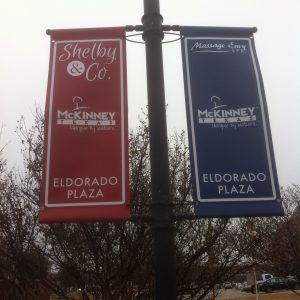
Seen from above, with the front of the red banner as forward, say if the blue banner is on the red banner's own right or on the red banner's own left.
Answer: on the red banner's own left

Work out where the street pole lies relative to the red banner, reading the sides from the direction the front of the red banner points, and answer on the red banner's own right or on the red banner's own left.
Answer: on the red banner's own left

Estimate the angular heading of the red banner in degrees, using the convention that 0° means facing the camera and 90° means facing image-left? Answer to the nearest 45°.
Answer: approximately 0°

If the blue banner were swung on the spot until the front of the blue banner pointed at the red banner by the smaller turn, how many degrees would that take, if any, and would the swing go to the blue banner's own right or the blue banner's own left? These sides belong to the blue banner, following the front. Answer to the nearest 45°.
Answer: approximately 90° to the blue banner's own right

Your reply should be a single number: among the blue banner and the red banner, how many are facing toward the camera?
2

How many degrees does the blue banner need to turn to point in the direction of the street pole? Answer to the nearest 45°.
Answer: approximately 90° to its right

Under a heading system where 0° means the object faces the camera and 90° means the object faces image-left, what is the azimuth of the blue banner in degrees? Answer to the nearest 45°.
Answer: approximately 0°
